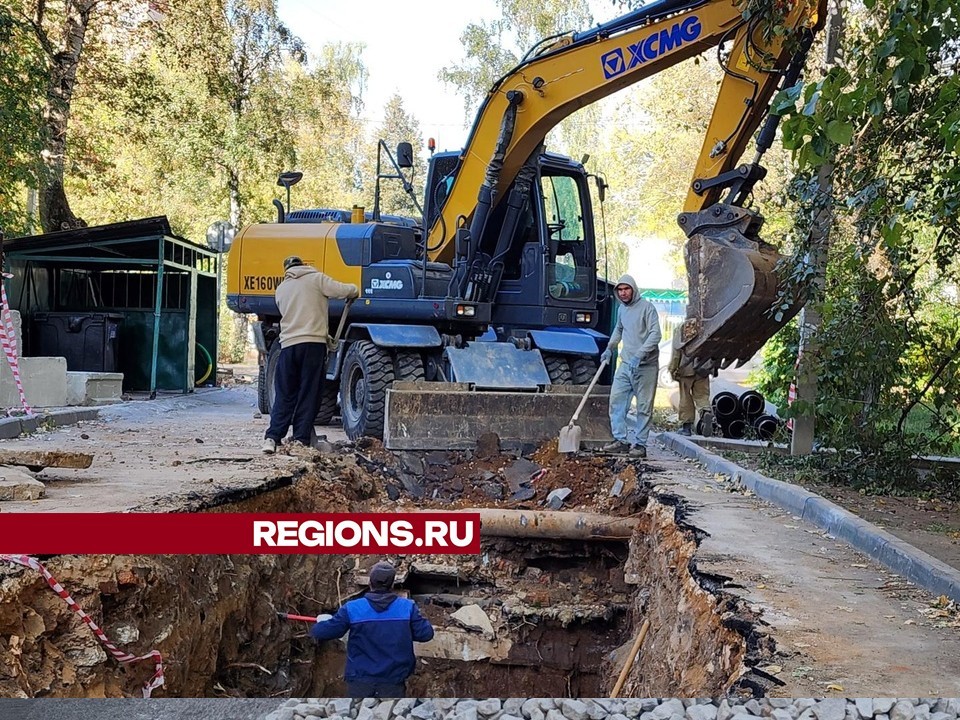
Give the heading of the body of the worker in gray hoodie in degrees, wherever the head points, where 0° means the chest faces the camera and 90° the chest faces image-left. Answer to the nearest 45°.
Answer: approximately 45°

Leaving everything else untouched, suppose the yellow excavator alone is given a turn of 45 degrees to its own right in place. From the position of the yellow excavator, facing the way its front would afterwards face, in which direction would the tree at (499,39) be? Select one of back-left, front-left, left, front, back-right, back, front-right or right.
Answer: back

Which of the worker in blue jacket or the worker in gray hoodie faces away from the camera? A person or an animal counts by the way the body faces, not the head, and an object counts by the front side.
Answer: the worker in blue jacket

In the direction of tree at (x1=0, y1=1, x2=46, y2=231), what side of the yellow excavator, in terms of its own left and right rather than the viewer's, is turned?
back

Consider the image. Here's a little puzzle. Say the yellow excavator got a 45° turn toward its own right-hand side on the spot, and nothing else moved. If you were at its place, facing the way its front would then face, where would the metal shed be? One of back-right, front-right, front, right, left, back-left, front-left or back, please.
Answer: back-right

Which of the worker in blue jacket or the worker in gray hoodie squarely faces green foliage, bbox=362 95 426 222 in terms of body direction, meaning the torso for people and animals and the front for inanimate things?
the worker in blue jacket

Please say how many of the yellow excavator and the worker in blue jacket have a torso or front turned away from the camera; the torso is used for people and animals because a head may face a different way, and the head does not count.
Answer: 1

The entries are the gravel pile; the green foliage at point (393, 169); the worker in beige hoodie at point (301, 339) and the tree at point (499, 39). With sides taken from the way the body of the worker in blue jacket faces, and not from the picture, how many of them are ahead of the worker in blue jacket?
3

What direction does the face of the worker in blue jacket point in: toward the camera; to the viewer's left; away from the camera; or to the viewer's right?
away from the camera

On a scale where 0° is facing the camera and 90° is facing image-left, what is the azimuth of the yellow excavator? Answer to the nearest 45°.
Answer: approximately 315°

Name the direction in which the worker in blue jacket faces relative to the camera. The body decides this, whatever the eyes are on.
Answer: away from the camera

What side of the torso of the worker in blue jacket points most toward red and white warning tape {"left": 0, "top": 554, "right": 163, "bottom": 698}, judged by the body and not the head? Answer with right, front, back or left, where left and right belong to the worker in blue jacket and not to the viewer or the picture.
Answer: left

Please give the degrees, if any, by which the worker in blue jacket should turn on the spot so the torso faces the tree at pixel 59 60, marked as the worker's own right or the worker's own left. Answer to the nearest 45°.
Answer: approximately 45° to the worker's own left

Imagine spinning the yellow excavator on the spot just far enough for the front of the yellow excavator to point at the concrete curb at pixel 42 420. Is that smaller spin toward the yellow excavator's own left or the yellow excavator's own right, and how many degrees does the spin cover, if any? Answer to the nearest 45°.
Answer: approximately 135° to the yellow excavator's own right
